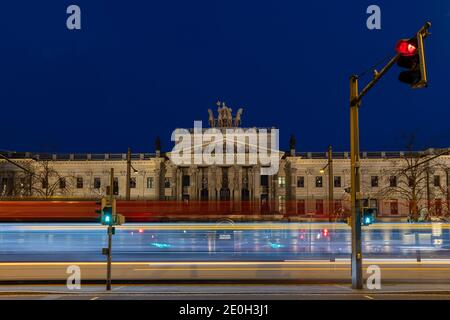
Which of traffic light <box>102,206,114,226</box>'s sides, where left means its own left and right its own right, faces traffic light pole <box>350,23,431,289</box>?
left

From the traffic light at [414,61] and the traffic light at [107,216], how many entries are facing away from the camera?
0

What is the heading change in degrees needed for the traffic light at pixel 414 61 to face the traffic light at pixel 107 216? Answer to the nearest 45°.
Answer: approximately 90° to its right

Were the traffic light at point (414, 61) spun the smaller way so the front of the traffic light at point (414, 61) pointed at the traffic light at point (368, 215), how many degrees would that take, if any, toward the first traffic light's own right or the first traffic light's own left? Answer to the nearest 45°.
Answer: approximately 135° to the first traffic light's own right

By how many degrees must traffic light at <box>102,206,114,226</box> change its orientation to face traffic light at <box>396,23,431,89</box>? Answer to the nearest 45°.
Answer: approximately 45° to its left

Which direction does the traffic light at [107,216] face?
toward the camera

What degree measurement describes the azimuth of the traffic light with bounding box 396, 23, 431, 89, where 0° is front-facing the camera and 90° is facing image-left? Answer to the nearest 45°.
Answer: approximately 45°

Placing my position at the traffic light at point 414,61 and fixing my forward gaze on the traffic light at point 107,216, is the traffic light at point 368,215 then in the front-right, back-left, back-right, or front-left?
front-right
